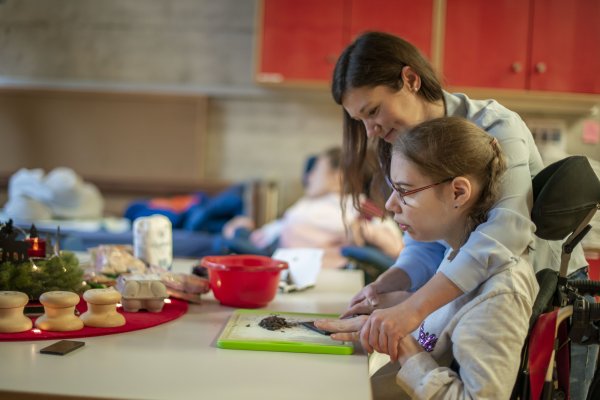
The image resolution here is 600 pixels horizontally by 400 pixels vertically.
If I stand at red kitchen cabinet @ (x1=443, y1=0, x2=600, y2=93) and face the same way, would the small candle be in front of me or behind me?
in front

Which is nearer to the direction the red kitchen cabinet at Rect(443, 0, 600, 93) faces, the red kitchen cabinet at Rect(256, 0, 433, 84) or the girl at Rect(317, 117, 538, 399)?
the girl

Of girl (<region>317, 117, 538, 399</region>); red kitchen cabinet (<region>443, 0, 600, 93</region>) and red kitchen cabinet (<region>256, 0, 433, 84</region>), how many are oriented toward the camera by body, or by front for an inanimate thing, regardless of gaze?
2

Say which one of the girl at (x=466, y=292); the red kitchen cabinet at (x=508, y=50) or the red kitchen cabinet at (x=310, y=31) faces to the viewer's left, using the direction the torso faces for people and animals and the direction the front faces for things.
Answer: the girl

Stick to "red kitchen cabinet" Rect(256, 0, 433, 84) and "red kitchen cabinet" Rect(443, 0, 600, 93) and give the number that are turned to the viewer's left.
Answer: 0

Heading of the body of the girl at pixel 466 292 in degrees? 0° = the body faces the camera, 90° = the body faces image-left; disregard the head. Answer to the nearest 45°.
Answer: approximately 90°

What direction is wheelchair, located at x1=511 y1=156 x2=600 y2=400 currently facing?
to the viewer's left

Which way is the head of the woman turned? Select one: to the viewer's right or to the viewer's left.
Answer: to the viewer's left

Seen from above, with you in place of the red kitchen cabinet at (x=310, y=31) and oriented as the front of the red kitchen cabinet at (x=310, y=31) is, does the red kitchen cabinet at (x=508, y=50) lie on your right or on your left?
on your left

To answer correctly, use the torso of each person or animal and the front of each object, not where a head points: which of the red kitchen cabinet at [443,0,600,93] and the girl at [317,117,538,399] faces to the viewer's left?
the girl

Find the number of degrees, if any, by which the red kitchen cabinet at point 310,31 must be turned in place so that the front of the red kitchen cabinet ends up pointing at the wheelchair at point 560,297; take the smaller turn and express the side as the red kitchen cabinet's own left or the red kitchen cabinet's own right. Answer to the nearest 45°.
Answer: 0° — it already faces it

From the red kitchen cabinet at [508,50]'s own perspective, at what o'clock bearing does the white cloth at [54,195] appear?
The white cloth is roughly at 2 o'clock from the red kitchen cabinet.
